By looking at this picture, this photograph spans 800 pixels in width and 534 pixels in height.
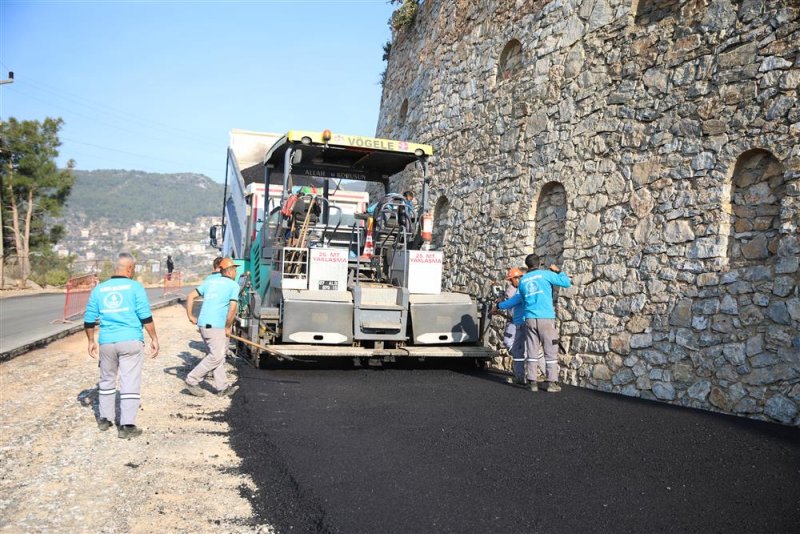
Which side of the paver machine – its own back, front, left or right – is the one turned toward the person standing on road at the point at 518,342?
right

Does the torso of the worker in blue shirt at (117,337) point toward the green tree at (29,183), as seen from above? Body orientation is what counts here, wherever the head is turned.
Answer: yes

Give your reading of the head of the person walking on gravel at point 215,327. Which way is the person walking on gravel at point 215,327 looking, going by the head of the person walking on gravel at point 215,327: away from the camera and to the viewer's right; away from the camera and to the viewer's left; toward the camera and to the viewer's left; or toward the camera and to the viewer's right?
away from the camera and to the viewer's right

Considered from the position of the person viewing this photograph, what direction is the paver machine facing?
facing away from the viewer

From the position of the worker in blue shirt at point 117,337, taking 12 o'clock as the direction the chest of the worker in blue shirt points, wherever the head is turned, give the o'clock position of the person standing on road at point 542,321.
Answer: The person standing on road is roughly at 3 o'clock from the worker in blue shirt.

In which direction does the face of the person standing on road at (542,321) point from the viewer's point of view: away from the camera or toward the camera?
away from the camera

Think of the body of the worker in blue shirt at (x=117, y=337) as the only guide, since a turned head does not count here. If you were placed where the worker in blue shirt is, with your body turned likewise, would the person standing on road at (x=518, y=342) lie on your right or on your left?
on your right

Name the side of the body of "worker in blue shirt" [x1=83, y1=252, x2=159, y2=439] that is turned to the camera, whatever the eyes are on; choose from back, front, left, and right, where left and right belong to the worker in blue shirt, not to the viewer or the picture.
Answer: back

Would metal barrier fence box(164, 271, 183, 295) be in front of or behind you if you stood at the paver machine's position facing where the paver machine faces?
in front

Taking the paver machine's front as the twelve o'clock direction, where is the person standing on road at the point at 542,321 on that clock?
The person standing on road is roughly at 4 o'clock from the paver machine.
